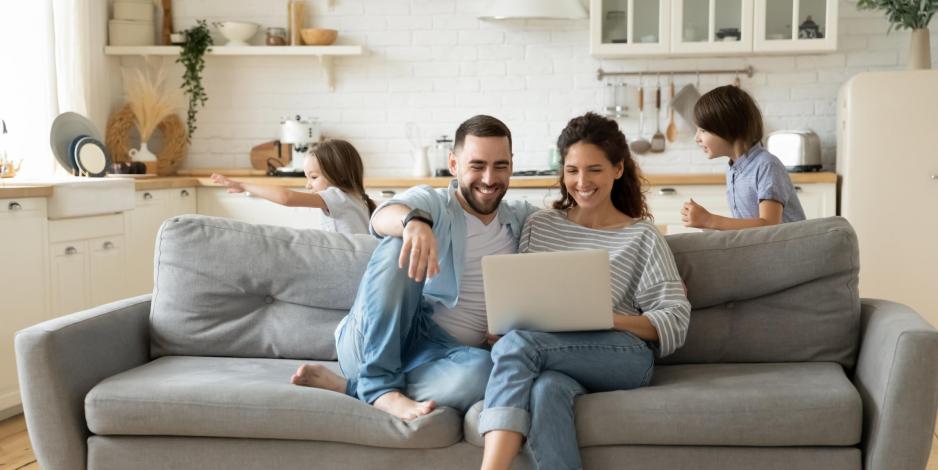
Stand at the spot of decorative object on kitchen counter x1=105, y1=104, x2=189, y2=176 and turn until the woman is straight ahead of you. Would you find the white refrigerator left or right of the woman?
left

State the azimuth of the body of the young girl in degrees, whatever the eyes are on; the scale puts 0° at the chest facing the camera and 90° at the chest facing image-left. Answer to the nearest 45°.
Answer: approximately 90°

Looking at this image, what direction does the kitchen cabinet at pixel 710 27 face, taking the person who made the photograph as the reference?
facing the viewer

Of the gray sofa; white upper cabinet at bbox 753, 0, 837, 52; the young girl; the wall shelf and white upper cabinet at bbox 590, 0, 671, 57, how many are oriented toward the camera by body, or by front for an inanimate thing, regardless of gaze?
4

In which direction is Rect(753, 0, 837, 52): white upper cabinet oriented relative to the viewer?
toward the camera

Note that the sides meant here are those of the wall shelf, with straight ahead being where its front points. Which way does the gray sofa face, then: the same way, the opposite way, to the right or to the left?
the same way

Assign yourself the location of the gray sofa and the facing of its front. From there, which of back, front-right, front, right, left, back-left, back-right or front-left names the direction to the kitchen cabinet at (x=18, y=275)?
back-right

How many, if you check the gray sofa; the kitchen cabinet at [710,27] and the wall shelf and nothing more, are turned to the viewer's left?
0

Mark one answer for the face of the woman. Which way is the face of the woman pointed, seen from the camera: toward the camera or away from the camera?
toward the camera

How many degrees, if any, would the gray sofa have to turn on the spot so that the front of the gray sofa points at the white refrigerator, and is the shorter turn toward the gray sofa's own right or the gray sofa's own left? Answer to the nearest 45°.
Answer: approximately 135° to the gray sofa's own left

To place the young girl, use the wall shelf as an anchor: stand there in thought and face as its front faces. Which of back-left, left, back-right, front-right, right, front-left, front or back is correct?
front

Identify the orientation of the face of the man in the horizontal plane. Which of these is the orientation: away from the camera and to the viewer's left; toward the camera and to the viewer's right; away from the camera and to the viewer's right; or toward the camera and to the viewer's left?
toward the camera and to the viewer's right

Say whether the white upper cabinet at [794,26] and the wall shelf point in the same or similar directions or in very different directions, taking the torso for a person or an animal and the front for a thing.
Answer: same or similar directions

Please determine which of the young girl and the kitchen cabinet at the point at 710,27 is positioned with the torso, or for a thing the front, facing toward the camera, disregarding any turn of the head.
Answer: the kitchen cabinet

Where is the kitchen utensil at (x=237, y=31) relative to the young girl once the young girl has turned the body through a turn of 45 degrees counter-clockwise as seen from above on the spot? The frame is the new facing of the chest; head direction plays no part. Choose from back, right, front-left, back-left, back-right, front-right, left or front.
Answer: back-right

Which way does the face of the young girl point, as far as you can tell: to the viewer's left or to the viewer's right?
to the viewer's left

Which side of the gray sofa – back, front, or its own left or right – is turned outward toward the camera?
front
